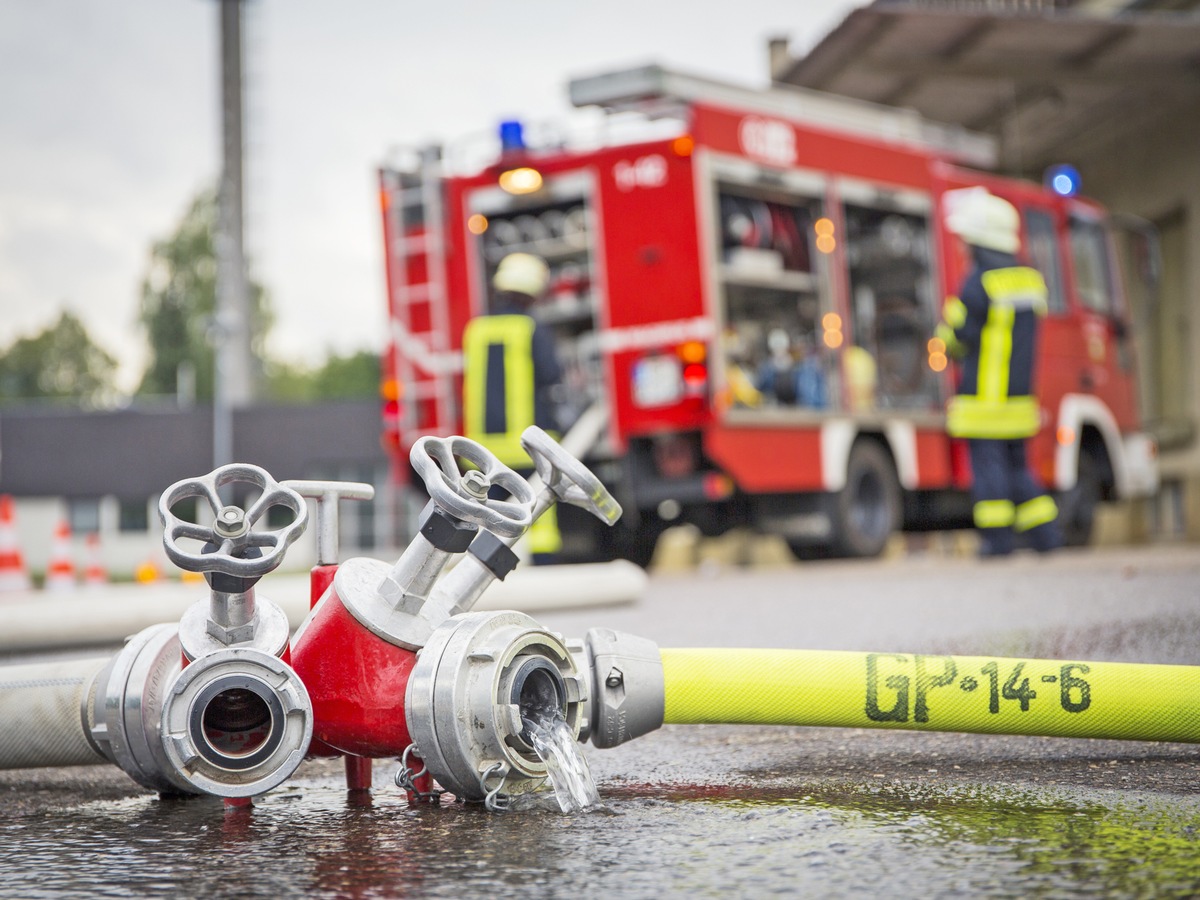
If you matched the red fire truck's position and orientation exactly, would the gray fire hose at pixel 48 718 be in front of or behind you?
behind

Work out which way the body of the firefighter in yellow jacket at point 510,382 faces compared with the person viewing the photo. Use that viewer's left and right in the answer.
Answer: facing away from the viewer and to the right of the viewer

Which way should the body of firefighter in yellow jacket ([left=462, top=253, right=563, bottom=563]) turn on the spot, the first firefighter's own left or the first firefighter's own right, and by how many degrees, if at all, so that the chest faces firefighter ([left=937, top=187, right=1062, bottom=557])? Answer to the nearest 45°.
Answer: approximately 45° to the first firefighter's own right

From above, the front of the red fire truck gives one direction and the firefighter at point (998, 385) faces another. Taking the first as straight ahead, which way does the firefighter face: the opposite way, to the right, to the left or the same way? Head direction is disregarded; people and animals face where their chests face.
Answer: to the left

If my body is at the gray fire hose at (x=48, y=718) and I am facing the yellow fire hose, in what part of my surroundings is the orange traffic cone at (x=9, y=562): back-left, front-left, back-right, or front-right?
back-left

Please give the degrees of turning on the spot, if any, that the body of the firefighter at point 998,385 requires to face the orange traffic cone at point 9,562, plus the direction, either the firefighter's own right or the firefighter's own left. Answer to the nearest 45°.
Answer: approximately 45° to the firefighter's own left

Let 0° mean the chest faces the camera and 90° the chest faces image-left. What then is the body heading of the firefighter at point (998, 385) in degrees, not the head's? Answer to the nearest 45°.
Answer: approximately 135°

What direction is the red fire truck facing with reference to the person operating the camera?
facing away from the viewer and to the right of the viewer

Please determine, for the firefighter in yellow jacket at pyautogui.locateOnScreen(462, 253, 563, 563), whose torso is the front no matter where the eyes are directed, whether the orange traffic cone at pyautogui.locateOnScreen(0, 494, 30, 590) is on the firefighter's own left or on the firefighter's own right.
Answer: on the firefighter's own left

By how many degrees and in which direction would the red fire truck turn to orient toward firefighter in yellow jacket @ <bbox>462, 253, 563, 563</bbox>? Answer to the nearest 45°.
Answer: approximately 180°
